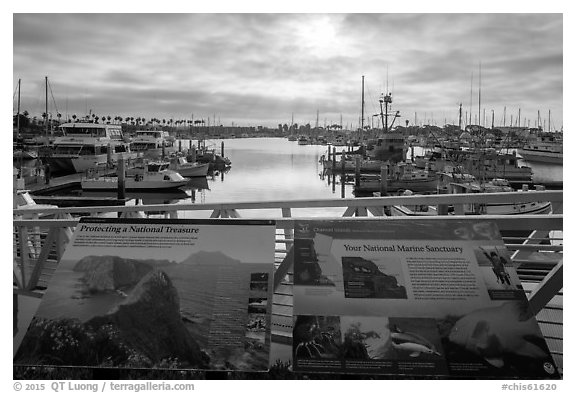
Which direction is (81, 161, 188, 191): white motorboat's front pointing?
to the viewer's right

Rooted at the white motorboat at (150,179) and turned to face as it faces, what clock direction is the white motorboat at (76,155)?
the white motorboat at (76,155) is roughly at 8 o'clock from the white motorboat at (150,179).

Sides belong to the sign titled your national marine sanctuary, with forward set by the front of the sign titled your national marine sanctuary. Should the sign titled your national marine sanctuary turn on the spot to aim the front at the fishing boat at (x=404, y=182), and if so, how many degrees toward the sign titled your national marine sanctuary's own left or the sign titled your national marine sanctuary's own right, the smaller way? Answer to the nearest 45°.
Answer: approximately 180°

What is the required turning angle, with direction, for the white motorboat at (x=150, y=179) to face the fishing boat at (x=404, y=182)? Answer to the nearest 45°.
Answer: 0° — it already faces it

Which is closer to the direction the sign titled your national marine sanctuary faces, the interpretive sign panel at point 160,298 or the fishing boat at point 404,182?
the interpretive sign panel

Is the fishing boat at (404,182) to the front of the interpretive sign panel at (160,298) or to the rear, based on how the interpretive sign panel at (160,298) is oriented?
to the rear
